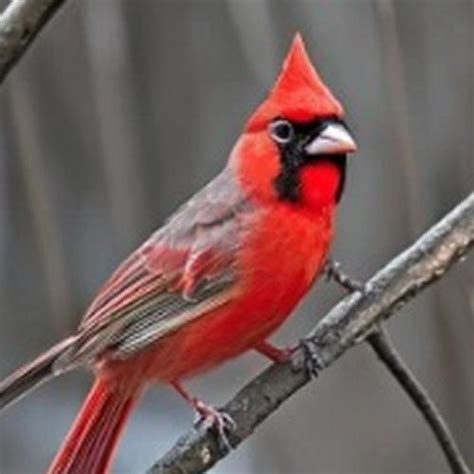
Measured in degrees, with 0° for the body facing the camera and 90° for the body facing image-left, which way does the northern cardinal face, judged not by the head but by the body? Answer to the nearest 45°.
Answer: approximately 270°
